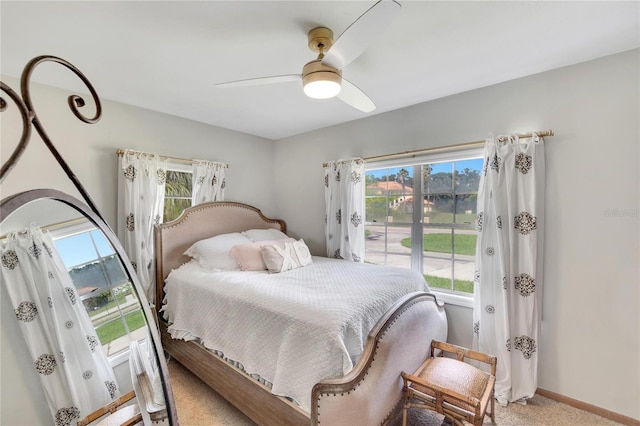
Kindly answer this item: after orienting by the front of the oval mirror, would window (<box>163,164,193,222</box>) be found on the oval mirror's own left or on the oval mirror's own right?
on the oval mirror's own left

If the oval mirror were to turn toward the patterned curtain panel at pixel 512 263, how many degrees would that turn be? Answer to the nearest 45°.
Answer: approximately 45° to its left

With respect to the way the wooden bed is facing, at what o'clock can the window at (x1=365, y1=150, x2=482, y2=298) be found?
The window is roughly at 9 o'clock from the wooden bed.

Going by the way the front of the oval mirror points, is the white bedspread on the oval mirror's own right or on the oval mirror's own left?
on the oval mirror's own left

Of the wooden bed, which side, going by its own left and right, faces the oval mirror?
right

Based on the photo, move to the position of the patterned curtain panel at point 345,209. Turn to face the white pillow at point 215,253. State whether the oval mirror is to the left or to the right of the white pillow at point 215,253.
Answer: left

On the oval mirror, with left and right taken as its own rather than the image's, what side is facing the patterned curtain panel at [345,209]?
left

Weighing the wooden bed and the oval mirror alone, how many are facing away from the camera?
0

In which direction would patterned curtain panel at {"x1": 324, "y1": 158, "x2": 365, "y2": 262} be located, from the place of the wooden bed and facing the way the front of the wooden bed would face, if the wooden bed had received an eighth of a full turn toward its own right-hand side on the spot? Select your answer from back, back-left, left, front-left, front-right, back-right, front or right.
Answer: back

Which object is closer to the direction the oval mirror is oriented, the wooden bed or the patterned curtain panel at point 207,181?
the wooden bed

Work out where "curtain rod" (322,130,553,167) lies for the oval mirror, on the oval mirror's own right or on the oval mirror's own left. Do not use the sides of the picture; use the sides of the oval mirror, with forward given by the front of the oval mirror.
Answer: on the oval mirror's own left

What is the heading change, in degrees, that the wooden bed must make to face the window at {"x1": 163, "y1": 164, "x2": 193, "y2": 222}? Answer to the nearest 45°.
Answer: approximately 180°

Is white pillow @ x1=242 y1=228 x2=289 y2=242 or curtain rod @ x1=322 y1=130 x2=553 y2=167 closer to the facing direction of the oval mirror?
the curtain rod
